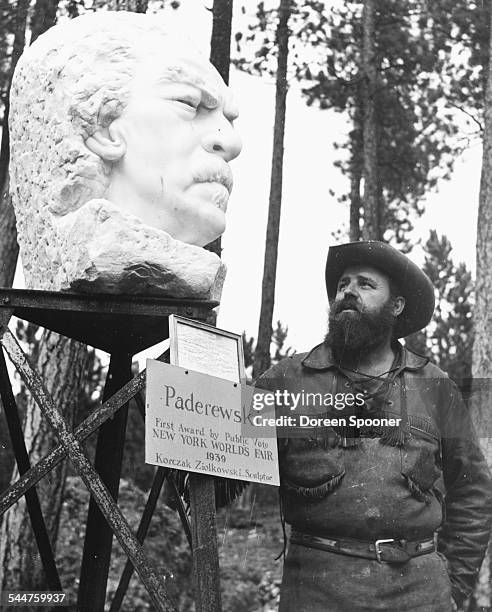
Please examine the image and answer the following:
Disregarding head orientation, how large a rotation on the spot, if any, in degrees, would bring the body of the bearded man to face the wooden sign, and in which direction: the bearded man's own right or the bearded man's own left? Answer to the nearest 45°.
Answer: approximately 45° to the bearded man's own right

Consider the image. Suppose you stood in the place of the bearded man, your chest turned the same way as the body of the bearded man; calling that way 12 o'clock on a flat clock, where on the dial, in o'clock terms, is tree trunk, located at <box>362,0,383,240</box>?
The tree trunk is roughly at 6 o'clock from the bearded man.

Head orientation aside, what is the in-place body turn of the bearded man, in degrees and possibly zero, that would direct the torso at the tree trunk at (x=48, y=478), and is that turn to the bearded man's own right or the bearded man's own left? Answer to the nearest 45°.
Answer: approximately 135° to the bearded man's own right

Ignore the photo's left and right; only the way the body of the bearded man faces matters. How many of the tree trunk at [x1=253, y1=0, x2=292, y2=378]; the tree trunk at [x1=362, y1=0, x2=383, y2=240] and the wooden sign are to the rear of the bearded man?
2

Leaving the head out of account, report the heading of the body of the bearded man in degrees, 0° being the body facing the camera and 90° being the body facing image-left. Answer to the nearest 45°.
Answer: approximately 0°

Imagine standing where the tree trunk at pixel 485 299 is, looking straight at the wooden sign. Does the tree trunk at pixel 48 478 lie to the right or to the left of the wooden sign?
right

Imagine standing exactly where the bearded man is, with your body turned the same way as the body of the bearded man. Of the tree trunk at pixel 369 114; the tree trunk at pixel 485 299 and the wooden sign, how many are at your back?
2

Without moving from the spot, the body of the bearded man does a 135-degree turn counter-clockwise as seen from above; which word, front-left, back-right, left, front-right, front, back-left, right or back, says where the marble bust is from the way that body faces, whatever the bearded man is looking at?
back
